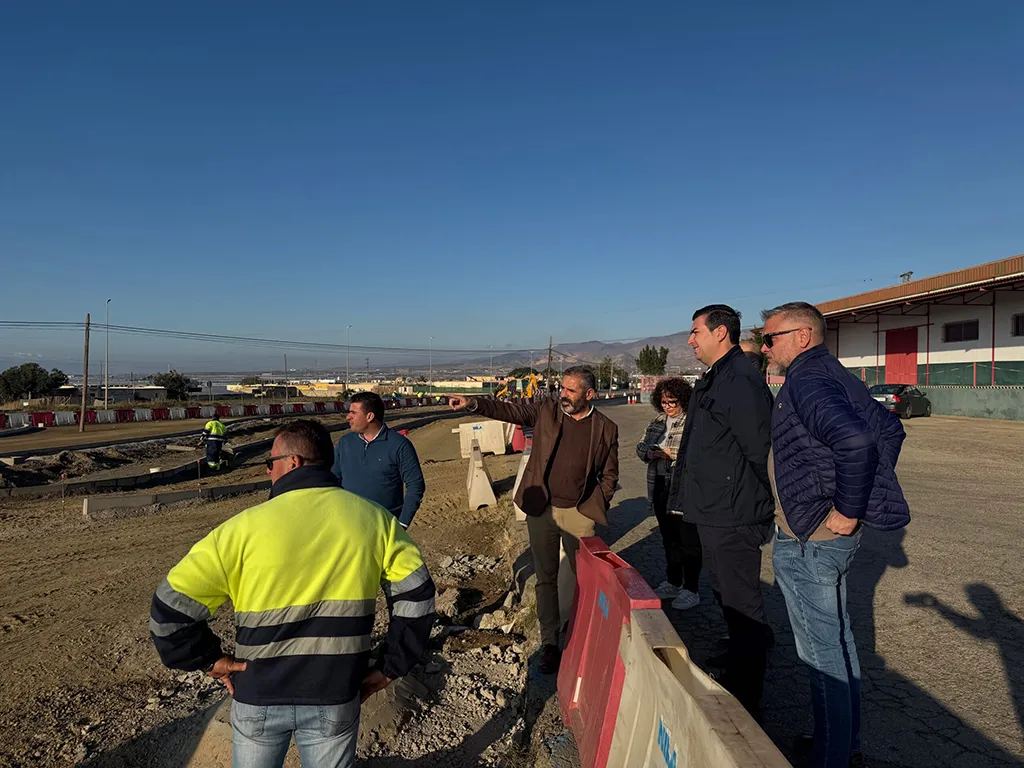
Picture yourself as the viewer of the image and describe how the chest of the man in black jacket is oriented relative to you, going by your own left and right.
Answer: facing to the left of the viewer

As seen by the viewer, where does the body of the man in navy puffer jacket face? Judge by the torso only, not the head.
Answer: to the viewer's left

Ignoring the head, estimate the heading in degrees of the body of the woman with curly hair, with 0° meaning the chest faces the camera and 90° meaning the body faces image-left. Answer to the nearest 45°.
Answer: approximately 45°

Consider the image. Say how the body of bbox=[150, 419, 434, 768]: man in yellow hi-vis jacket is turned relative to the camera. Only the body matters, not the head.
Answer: away from the camera

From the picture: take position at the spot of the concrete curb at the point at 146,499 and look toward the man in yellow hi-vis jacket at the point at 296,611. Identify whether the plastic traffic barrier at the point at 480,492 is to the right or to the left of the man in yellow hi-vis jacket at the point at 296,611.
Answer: left

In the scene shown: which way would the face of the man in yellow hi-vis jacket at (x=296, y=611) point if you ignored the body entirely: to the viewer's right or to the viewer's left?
to the viewer's left

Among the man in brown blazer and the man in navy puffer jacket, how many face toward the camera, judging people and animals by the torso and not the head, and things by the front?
1

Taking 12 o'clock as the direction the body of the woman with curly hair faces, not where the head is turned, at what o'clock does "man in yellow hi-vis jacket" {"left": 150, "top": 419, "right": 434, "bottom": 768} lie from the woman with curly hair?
The man in yellow hi-vis jacket is roughly at 11 o'clock from the woman with curly hair.
